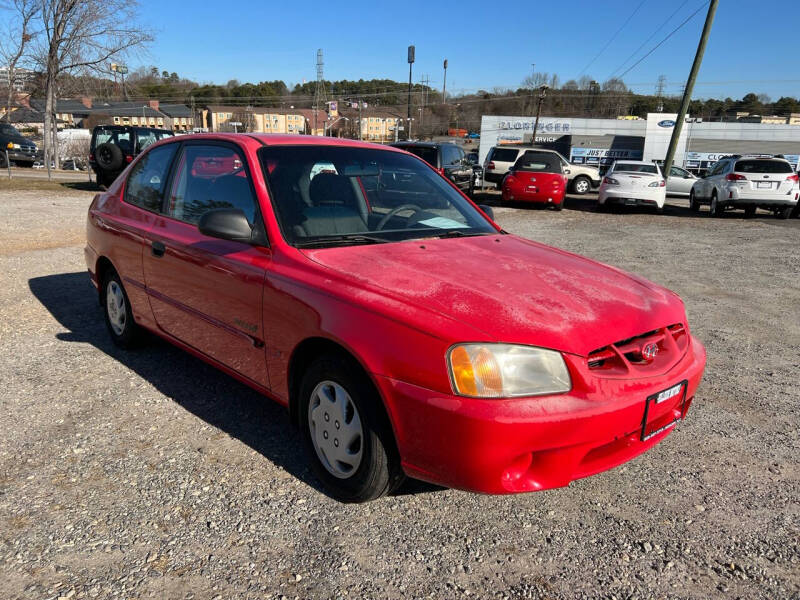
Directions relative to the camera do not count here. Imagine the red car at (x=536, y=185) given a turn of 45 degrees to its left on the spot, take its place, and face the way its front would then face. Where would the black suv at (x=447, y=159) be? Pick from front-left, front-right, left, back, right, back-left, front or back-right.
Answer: left

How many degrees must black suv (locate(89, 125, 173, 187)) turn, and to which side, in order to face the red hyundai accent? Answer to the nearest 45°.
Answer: approximately 135° to its right

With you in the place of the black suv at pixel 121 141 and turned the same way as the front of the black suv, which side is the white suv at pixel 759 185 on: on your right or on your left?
on your right

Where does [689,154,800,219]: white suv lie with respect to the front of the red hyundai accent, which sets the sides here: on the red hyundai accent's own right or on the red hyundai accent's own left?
on the red hyundai accent's own left

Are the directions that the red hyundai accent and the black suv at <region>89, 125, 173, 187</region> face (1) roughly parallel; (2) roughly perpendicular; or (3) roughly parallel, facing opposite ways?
roughly perpendicular

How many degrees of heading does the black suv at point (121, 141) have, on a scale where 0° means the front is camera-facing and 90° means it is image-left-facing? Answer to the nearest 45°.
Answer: approximately 225°

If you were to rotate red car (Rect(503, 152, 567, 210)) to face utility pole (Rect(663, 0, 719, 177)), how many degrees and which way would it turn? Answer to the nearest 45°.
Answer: approximately 45° to its right

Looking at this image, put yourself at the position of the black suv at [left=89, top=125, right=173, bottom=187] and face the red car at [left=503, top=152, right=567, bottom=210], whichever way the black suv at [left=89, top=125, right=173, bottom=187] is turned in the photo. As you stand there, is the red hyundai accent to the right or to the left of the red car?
right

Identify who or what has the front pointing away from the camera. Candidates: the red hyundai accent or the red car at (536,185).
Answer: the red car

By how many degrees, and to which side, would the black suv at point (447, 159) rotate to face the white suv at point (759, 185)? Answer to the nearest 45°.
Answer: approximately 135° to its right

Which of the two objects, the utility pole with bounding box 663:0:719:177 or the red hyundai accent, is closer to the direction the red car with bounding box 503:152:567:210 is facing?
the utility pole

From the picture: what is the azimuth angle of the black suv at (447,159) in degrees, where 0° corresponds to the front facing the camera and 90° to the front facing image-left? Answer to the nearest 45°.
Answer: approximately 135°

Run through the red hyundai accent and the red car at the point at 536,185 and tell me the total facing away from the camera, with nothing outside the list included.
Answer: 1

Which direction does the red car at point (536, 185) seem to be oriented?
away from the camera

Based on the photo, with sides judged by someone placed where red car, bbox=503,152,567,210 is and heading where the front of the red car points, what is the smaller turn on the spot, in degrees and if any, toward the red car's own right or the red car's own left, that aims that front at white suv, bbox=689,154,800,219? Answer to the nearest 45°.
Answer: approximately 90° to the red car's own right

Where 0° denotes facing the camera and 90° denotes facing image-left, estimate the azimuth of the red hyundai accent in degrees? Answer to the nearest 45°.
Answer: approximately 315°
